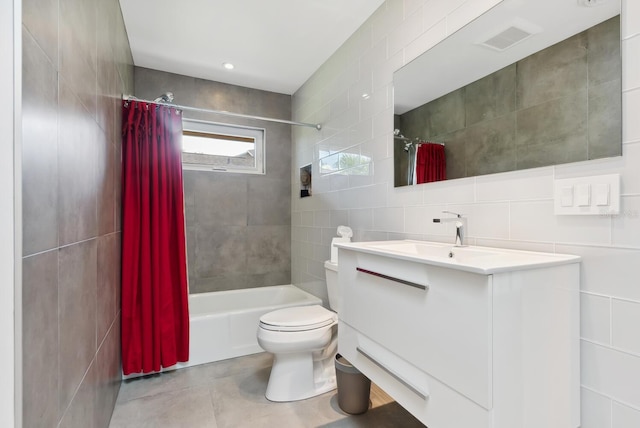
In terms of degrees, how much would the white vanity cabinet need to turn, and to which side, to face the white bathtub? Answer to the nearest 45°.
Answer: approximately 90° to its right

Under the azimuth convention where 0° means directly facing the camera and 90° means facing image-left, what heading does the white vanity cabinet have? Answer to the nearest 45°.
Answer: approximately 45°

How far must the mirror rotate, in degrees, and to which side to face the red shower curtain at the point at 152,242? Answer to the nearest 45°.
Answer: approximately 45° to its right

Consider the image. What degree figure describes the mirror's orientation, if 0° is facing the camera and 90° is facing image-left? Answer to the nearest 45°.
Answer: approximately 45°

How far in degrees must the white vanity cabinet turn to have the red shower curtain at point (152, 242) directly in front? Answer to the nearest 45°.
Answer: approximately 45° to its right

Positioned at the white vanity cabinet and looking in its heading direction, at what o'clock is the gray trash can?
The gray trash can is roughly at 3 o'clock from the white vanity cabinet.
